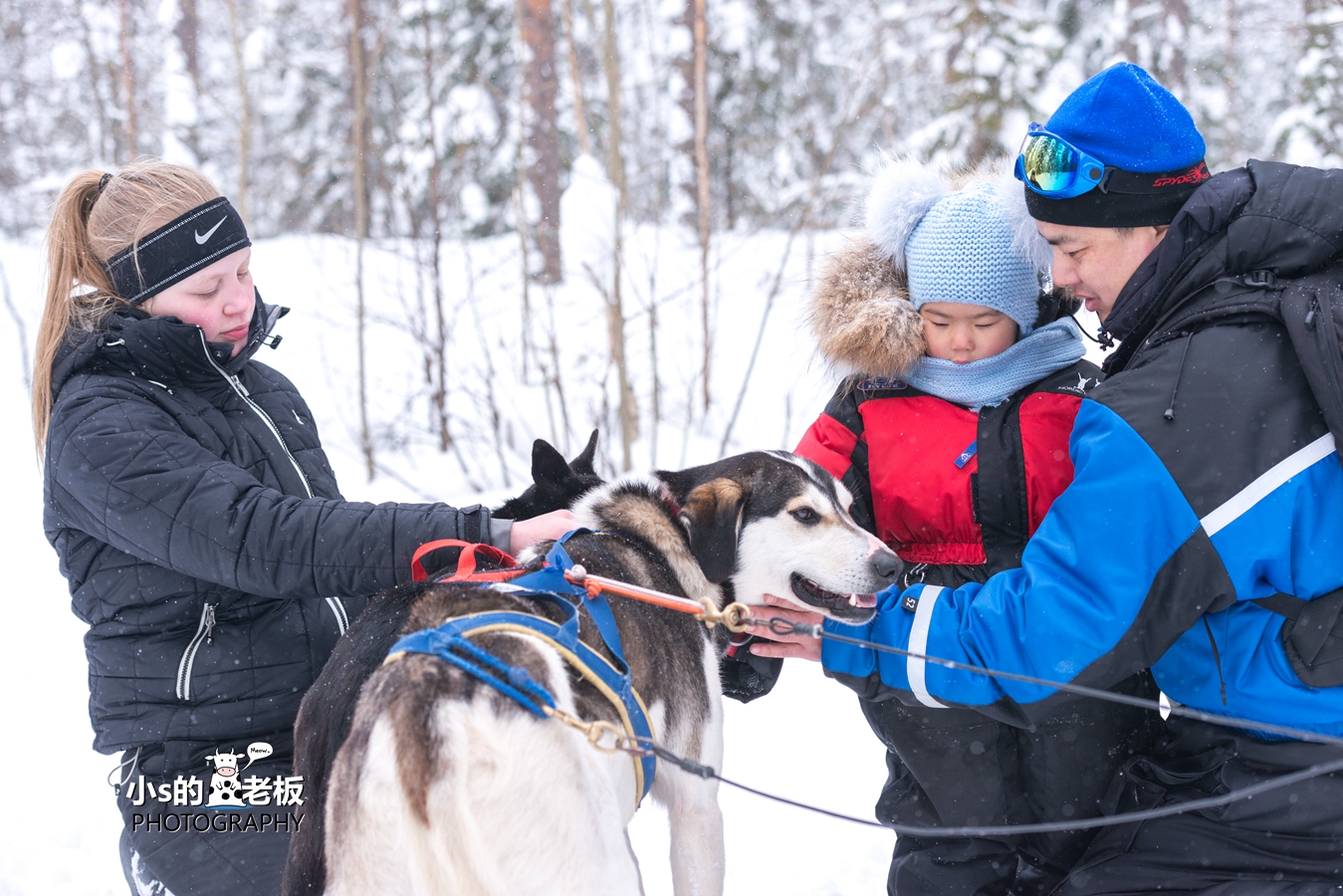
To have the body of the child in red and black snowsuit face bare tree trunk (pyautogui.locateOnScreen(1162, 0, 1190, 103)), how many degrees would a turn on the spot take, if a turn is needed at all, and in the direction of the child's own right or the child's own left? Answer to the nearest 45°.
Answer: approximately 180°

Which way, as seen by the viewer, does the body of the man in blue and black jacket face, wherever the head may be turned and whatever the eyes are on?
to the viewer's left

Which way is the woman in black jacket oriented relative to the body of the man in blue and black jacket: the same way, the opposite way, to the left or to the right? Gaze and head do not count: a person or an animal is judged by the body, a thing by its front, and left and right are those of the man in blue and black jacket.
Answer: the opposite way

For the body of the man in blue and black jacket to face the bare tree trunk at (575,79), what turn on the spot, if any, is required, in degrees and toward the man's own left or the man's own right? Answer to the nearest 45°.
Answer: approximately 45° to the man's own right

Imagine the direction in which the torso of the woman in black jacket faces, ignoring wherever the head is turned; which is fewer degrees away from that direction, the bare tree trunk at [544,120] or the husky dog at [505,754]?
the husky dog

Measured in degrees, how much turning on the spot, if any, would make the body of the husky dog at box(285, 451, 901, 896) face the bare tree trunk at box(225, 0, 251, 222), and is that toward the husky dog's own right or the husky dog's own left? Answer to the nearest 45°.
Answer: approximately 45° to the husky dog's own left

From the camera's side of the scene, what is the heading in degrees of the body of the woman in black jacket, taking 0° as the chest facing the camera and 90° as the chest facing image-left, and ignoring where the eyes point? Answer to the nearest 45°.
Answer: approximately 315°

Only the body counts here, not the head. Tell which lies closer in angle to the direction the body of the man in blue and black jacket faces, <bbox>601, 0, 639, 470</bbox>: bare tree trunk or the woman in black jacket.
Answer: the woman in black jacket

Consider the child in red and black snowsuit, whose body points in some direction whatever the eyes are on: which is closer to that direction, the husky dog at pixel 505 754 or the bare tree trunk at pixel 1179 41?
the husky dog

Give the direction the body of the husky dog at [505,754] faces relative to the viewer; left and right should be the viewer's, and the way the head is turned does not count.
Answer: facing away from the viewer and to the right of the viewer

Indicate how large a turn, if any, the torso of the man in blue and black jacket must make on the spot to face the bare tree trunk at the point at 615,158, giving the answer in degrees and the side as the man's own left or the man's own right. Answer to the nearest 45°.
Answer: approximately 45° to the man's own right

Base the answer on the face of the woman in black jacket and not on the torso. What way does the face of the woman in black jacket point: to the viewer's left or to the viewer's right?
to the viewer's right

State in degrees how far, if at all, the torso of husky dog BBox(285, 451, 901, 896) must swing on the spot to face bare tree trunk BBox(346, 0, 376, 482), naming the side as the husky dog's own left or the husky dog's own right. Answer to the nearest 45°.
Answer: approximately 45° to the husky dog's own left

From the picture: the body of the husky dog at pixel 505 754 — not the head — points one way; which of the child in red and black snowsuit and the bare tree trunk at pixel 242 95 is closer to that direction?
the child in red and black snowsuit
